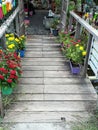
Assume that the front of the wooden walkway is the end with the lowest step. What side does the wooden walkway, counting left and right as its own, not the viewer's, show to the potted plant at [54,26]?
back

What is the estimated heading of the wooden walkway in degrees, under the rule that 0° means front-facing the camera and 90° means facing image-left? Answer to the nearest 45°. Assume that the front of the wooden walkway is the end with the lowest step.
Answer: approximately 0°
